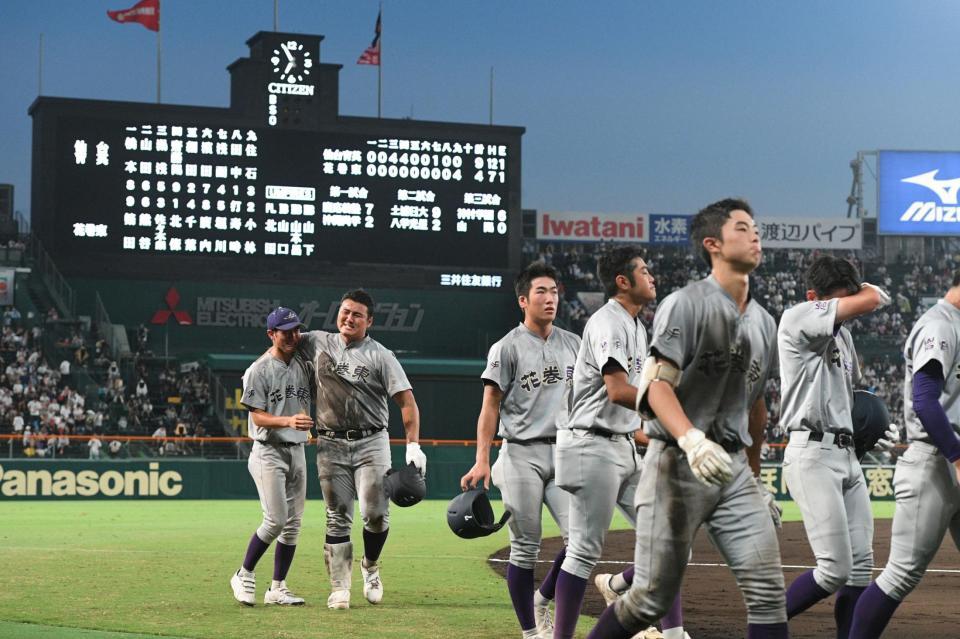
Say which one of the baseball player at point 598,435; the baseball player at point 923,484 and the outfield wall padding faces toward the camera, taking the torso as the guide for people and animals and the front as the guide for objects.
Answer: the outfield wall padding

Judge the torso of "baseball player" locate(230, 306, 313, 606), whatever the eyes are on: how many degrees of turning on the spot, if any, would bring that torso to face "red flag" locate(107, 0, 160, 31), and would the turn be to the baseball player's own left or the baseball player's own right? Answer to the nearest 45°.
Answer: approximately 135° to the baseball player's own left

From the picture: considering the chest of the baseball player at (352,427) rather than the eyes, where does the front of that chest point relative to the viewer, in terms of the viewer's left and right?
facing the viewer

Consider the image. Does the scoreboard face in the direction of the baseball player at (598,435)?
yes

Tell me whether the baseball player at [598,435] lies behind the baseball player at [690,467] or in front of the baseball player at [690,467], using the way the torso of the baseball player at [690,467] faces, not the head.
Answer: behind

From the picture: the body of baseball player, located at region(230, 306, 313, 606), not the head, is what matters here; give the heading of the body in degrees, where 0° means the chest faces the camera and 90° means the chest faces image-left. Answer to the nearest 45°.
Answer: approximately 315°
